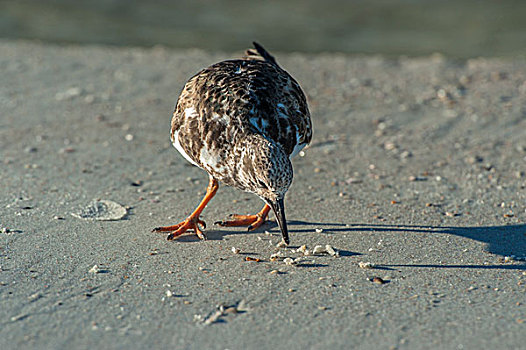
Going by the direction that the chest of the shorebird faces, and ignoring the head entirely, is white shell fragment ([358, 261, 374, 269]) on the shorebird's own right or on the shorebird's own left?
on the shorebird's own left

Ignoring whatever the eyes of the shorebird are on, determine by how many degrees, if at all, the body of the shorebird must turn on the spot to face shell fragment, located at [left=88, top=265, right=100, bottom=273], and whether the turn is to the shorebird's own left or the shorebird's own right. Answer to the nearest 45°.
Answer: approximately 45° to the shorebird's own right

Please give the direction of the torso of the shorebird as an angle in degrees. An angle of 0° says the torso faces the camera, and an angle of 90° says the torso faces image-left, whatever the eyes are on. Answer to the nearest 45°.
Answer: approximately 0°

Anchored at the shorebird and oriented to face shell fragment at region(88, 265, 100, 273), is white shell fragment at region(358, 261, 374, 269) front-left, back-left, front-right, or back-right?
back-left
